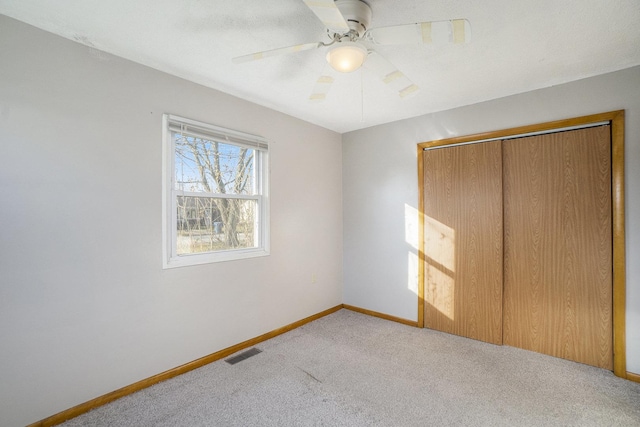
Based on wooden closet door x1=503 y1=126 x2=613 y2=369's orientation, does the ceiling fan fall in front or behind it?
in front

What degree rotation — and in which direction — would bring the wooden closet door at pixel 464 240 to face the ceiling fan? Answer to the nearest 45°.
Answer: approximately 45° to its left

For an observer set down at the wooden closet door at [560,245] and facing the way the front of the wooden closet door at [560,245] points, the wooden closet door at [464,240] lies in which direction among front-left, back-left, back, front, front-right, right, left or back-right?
front-right

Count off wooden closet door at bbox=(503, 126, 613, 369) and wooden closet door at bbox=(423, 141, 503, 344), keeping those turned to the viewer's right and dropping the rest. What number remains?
0

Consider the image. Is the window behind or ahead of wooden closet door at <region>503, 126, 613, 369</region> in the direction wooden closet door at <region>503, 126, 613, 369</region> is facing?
ahead

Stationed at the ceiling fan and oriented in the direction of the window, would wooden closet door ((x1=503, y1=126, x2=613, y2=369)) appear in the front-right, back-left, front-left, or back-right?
back-right

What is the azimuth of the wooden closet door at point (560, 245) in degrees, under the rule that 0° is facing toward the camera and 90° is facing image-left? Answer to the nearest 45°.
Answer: approximately 45°

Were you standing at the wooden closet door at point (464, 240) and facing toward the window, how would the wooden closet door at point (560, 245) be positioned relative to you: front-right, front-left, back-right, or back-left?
back-left

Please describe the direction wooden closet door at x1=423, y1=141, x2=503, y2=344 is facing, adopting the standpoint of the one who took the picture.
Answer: facing the viewer and to the left of the viewer

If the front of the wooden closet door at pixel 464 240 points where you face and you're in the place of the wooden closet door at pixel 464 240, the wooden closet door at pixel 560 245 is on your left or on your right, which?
on your left
